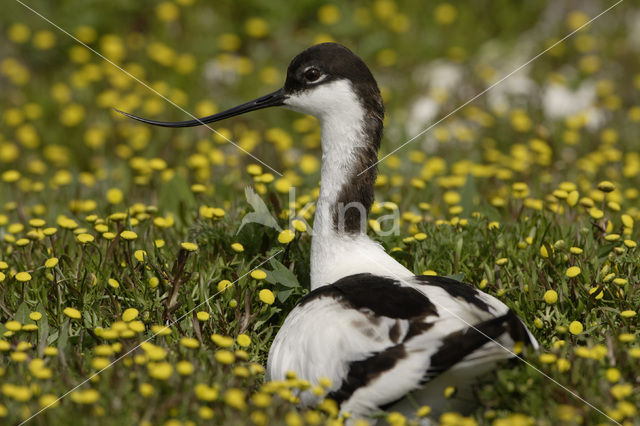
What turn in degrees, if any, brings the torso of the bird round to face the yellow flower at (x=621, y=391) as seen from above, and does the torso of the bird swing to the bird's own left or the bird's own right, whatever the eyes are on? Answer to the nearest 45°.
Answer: approximately 180°

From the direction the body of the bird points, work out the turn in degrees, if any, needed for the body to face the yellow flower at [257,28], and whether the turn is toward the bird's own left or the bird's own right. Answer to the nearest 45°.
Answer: approximately 45° to the bird's own right

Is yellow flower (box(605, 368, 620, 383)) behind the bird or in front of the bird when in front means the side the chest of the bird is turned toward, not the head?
behind

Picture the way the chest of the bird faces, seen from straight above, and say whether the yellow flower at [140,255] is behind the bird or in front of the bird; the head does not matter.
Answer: in front

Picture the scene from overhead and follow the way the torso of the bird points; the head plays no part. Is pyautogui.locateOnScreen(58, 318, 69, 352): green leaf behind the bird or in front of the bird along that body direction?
in front

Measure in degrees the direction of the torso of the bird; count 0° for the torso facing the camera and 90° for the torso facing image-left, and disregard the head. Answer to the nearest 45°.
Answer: approximately 135°

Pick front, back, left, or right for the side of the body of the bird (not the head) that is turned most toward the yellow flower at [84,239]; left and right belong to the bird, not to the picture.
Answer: front

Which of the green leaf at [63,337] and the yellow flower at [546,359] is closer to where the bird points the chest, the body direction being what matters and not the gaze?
the green leaf

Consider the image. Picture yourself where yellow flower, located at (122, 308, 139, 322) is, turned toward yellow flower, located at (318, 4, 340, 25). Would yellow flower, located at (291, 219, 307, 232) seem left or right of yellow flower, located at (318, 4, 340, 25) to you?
right

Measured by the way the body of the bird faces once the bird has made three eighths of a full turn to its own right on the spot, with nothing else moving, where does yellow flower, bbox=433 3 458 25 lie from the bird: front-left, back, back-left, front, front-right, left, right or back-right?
left

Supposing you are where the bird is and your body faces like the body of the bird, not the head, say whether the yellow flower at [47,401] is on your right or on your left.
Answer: on your left

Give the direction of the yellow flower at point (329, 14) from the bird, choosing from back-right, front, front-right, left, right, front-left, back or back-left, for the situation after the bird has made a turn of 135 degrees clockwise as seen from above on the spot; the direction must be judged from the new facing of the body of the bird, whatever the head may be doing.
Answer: left
